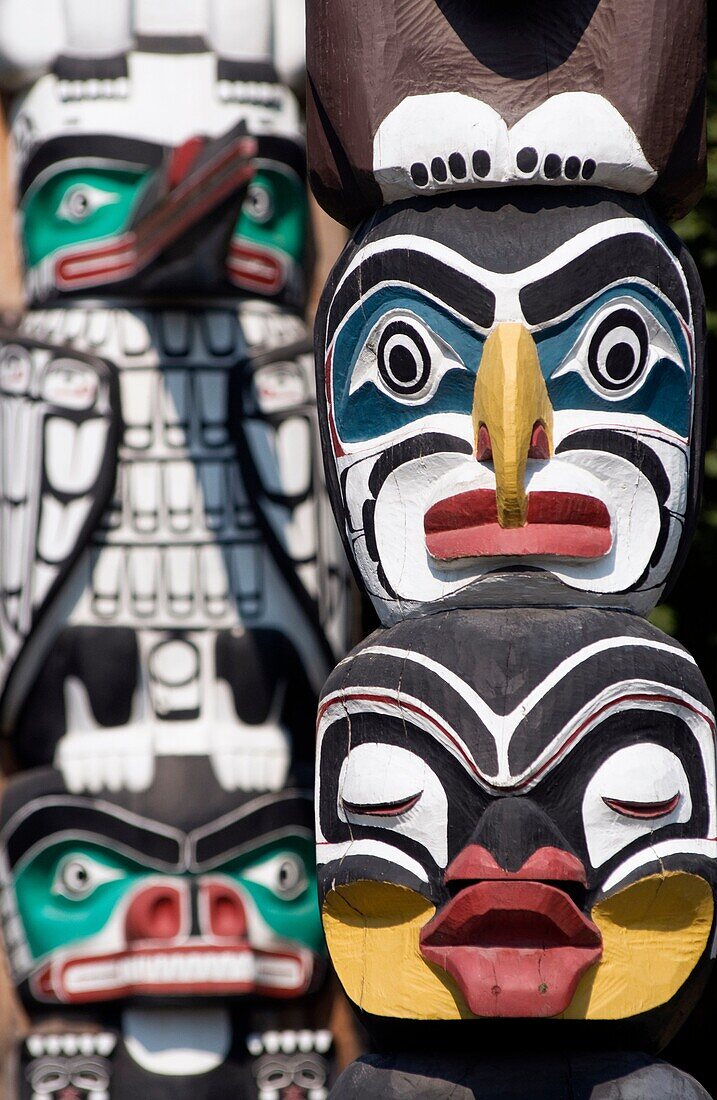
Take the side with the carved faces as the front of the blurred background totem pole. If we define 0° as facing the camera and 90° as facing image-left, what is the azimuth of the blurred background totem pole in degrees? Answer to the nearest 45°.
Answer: approximately 0°

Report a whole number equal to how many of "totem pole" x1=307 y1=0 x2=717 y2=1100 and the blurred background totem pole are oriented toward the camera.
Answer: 2

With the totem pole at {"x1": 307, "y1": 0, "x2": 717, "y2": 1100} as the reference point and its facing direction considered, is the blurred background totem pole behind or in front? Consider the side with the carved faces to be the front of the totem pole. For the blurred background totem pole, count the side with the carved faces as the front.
behind
